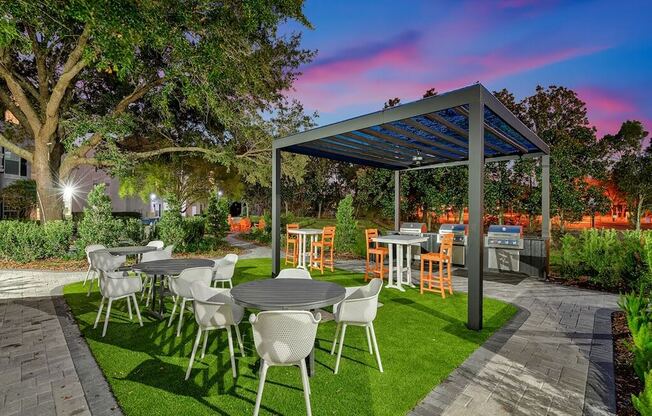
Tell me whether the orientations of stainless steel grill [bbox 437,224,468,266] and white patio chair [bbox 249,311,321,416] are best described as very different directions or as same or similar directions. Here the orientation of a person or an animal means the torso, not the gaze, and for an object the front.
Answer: very different directions

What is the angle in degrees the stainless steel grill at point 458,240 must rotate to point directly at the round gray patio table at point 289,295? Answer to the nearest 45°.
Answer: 0° — it already faces it

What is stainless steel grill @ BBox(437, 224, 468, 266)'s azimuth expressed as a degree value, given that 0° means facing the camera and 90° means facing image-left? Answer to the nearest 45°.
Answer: approximately 0°

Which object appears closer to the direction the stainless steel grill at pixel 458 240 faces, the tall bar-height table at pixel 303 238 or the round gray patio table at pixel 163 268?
the round gray patio table

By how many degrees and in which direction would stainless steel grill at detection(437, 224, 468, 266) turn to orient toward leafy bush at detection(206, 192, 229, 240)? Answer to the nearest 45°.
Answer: approximately 90° to its right

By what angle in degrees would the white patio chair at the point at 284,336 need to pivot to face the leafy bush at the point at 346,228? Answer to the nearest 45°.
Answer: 0° — it already faces it

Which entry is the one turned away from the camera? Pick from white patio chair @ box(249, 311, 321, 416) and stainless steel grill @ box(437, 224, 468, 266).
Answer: the white patio chair

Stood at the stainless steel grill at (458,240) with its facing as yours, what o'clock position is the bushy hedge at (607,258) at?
The bushy hedge is roughly at 10 o'clock from the stainless steel grill.

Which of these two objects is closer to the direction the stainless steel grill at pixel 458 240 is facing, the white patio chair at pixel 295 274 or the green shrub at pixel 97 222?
the white patio chair

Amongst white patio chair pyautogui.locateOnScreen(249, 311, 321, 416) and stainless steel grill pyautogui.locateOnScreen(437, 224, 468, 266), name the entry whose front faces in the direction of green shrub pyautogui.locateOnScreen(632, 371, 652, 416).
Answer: the stainless steel grill

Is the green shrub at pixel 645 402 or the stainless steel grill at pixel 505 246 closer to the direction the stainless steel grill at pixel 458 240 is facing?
the green shrub

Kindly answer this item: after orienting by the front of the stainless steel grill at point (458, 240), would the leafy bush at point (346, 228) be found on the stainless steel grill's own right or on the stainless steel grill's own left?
on the stainless steel grill's own right

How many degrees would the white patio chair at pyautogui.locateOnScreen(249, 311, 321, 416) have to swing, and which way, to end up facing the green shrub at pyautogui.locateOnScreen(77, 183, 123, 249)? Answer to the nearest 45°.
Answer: approximately 45° to its left

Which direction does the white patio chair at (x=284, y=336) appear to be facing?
away from the camera
